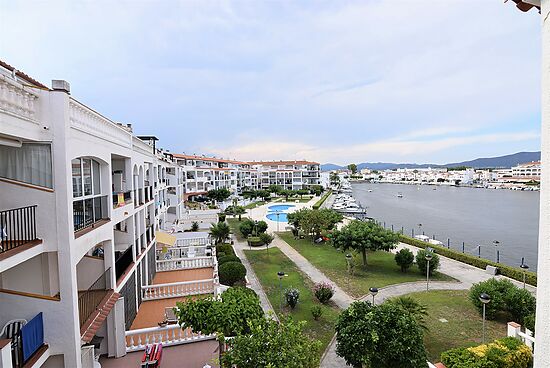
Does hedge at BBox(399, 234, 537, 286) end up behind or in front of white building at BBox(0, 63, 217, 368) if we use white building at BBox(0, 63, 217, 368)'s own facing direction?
in front

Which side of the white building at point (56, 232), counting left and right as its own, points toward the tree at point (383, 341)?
front

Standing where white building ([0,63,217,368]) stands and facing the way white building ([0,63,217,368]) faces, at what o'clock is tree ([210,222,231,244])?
The tree is roughly at 10 o'clock from the white building.

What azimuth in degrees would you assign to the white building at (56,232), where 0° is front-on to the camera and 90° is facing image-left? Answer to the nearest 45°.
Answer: approximately 270°

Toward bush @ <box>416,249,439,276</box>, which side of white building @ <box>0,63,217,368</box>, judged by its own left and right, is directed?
front

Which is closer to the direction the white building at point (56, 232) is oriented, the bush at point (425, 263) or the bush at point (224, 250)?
the bush at point (425, 263)

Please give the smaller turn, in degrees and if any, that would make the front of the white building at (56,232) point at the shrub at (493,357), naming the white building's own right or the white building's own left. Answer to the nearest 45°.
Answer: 0° — it already faces it

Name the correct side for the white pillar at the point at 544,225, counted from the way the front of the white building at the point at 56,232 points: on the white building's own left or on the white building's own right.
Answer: on the white building's own right

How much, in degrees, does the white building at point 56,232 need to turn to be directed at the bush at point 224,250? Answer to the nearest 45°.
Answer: approximately 45° to its left

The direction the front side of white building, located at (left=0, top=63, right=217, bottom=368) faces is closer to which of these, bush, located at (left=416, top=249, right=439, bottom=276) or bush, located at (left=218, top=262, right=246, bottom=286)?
the bush, located at (left=416, top=249, right=439, bottom=276)

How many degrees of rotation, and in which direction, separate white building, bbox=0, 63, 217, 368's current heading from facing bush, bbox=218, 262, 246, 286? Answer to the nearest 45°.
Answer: approximately 45° to its left

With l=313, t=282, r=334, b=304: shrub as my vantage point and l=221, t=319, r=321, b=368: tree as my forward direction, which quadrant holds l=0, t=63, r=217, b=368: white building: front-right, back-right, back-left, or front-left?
front-right

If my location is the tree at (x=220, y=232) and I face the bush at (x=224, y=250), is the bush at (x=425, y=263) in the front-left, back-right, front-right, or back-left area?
front-left
